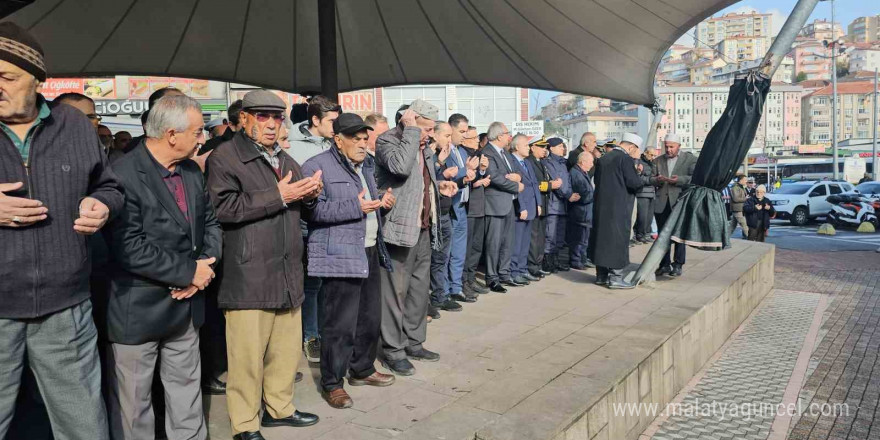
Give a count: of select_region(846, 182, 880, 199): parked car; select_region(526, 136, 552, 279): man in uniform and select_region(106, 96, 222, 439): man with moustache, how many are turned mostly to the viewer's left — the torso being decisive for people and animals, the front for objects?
1

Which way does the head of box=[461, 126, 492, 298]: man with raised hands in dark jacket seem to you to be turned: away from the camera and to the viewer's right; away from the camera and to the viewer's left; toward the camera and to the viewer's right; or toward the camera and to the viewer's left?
toward the camera and to the viewer's right

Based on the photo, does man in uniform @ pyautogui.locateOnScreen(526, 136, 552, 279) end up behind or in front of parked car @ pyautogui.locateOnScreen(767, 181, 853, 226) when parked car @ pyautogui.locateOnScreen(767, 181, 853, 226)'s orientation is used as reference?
in front

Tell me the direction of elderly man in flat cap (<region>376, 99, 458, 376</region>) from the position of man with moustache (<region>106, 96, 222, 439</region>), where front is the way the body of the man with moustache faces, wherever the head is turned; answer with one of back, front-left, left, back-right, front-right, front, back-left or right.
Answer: left

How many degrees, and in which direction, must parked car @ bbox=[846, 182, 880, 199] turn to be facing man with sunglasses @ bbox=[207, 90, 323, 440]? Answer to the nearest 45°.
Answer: approximately 90° to its left

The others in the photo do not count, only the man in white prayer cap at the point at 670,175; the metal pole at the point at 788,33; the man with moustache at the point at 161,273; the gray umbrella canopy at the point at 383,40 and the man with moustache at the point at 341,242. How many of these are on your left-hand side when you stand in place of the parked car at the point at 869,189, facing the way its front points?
5

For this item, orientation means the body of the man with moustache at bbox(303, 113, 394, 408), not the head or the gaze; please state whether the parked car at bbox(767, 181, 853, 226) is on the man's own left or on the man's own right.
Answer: on the man's own left

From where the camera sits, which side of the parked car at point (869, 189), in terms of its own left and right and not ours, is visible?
left

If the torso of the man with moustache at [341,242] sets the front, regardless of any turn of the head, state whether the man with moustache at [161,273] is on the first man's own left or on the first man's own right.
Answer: on the first man's own right

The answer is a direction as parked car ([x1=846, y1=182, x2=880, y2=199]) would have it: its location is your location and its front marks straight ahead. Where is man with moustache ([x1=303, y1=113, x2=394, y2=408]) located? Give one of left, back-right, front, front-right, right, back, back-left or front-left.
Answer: left
